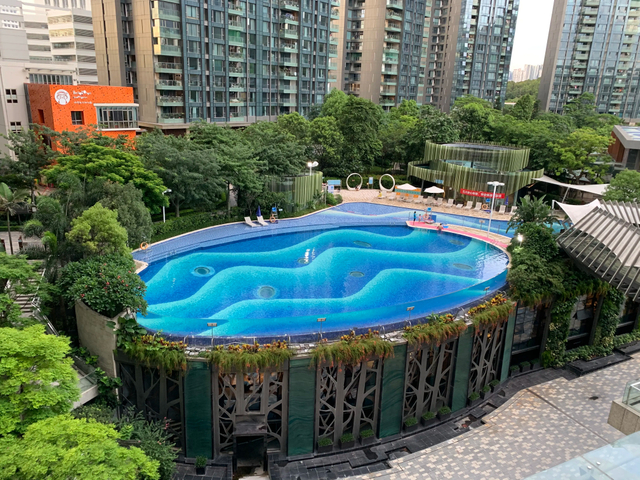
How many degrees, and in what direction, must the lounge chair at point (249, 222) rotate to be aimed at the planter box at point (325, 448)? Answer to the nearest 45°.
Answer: approximately 45° to its right

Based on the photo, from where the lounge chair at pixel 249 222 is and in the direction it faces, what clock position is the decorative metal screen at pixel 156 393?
The decorative metal screen is roughly at 2 o'clock from the lounge chair.

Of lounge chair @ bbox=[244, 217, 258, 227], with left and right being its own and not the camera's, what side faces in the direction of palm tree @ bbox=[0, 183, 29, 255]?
right

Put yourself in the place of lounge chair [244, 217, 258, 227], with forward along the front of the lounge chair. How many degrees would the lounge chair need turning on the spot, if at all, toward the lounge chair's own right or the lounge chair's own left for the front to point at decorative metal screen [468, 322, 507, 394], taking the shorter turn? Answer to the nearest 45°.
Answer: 0° — it already faces it

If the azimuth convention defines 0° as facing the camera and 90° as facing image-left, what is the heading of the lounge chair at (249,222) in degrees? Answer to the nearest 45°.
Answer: approximately 315°

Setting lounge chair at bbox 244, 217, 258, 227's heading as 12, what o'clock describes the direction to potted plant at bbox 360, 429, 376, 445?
The potted plant is roughly at 1 o'clock from the lounge chair.

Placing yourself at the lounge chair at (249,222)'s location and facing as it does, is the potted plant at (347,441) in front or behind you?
in front

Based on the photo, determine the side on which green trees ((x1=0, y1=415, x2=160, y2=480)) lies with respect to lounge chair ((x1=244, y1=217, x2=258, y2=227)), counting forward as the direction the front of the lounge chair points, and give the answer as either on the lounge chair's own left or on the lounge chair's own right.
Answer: on the lounge chair's own right

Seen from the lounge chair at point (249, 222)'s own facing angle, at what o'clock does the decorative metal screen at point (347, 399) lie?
The decorative metal screen is roughly at 1 o'clock from the lounge chair.
